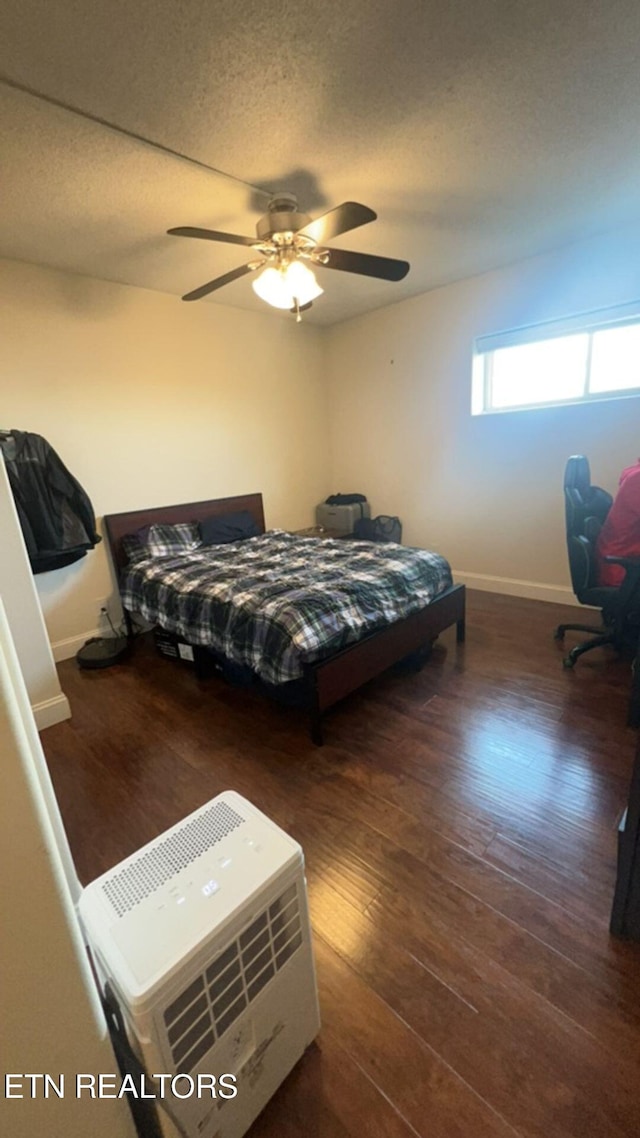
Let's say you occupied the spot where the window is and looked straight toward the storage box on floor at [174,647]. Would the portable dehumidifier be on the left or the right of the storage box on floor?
left

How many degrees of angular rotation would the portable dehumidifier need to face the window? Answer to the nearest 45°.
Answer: approximately 90° to its left

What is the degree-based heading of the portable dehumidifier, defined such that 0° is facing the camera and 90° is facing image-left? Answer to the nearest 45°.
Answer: approximately 315°

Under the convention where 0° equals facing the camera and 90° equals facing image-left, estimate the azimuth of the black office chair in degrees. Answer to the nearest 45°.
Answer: approximately 270°

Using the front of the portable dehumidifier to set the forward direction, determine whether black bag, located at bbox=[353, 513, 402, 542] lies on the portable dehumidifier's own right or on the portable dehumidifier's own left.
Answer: on the portable dehumidifier's own left

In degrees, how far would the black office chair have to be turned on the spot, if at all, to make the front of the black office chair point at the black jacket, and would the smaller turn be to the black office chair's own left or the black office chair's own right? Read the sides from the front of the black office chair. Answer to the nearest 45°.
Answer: approximately 135° to the black office chair's own right

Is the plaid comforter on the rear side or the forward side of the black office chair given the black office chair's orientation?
on the rear side
